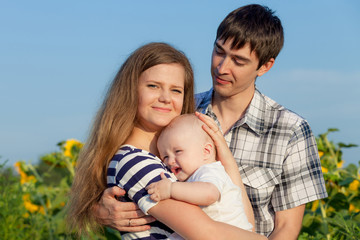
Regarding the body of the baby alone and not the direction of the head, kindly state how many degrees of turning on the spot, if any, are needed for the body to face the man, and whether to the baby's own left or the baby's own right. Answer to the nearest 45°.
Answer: approximately 180°

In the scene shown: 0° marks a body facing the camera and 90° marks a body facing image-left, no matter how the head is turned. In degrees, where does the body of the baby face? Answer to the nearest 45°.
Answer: approximately 45°
